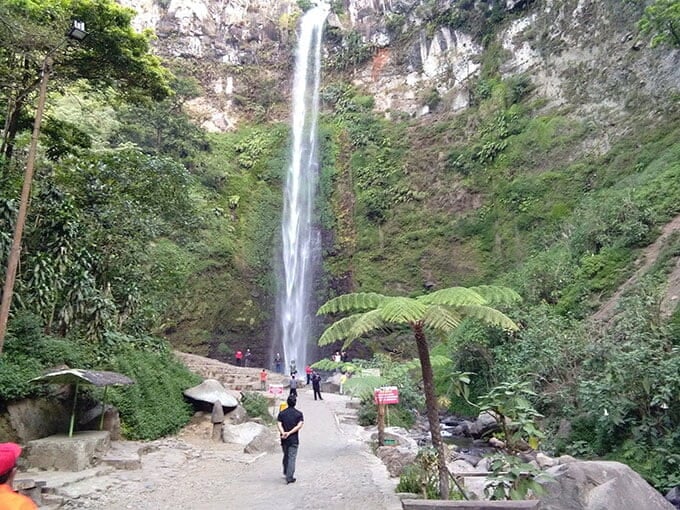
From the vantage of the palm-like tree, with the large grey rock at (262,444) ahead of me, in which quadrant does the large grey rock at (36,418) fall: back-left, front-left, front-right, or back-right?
front-left

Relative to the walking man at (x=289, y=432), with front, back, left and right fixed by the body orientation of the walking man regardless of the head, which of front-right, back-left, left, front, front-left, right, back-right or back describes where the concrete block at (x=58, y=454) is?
left

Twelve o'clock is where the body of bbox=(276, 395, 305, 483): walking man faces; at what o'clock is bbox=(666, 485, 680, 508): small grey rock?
The small grey rock is roughly at 3 o'clock from the walking man.

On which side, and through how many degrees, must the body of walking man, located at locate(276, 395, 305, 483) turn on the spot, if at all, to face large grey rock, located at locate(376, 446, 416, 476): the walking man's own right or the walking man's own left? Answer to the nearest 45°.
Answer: approximately 45° to the walking man's own right

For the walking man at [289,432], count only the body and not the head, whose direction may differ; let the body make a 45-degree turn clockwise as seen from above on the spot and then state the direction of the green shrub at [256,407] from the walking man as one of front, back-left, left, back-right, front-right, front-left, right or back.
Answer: front-left

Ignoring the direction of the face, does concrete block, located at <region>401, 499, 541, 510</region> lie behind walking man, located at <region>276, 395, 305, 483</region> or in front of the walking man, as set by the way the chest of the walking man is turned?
behind

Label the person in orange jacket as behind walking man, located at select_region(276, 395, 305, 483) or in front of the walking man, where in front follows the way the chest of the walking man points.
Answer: behind

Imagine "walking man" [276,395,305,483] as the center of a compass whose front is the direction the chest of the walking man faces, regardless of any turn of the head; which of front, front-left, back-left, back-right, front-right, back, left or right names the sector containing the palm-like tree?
back-right

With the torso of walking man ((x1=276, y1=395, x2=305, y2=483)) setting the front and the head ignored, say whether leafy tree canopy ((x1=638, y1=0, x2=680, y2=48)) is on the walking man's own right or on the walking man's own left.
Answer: on the walking man's own right

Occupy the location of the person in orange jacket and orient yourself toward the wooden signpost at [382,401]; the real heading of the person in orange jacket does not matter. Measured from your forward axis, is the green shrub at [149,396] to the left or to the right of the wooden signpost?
left

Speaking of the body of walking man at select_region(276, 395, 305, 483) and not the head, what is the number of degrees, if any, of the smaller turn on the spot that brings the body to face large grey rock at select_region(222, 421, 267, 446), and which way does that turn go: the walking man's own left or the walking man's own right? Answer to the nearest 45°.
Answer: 0° — they already face it

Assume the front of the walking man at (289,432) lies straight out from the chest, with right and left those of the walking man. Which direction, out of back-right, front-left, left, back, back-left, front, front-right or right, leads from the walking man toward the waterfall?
front

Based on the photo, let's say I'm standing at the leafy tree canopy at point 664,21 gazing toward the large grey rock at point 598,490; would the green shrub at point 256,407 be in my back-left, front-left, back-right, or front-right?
front-right

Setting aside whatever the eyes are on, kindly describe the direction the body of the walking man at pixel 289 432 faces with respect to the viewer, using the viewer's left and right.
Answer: facing away from the viewer

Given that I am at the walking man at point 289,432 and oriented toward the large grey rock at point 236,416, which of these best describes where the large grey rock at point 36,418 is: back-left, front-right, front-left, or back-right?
front-left

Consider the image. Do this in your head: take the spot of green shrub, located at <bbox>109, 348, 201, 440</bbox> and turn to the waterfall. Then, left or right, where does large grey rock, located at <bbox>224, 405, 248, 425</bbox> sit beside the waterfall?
right
